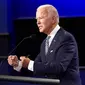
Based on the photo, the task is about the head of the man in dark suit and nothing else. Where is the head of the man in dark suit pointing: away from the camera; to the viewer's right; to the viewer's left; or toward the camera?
to the viewer's left

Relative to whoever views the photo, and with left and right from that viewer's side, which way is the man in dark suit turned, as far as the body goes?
facing the viewer and to the left of the viewer
